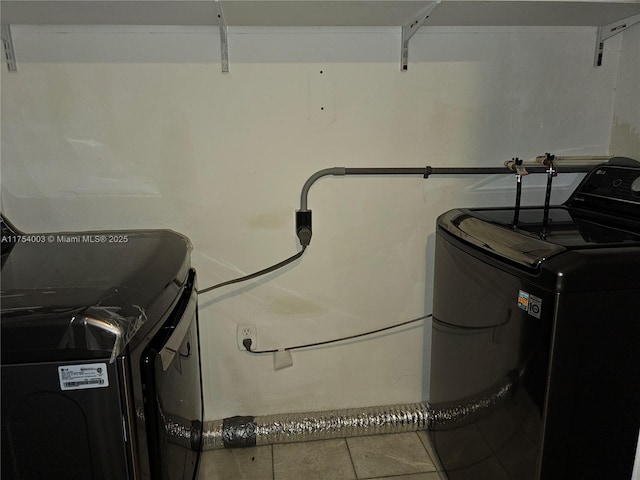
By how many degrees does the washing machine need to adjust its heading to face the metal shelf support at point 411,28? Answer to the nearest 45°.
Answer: approximately 90° to its right

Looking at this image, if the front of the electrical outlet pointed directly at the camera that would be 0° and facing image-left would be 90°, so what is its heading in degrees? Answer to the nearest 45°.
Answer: approximately 0°

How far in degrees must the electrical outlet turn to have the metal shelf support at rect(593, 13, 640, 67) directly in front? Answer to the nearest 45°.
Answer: approximately 90° to its left

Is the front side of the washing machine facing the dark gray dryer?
yes

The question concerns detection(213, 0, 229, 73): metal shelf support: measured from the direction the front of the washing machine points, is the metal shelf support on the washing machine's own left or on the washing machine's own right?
on the washing machine's own right

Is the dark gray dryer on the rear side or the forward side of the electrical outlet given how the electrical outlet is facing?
on the forward side

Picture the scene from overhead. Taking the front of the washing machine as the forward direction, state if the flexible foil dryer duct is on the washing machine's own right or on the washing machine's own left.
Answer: on the washing machine's own right

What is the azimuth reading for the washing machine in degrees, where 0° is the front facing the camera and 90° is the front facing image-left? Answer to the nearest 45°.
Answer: approximately 45°

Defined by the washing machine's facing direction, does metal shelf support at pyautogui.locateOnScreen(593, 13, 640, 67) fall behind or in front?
behind

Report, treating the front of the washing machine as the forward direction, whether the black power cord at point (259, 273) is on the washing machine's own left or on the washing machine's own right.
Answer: on the washing machine's own right
